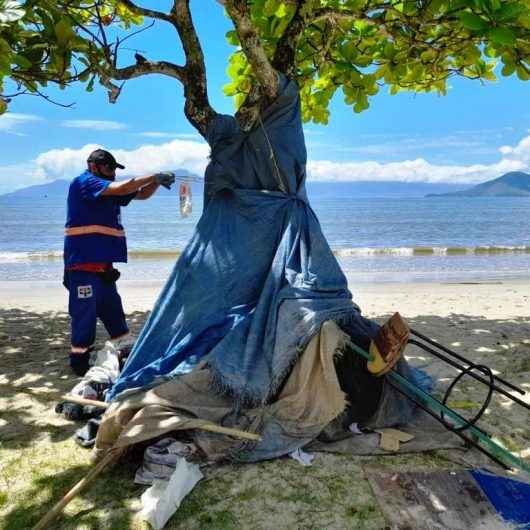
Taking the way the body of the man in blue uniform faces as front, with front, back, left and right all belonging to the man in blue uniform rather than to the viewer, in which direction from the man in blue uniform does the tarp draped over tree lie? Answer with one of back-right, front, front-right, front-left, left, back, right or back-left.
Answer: front-right

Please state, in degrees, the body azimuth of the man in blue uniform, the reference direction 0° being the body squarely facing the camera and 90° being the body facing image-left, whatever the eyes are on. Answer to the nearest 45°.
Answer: approximately 270°

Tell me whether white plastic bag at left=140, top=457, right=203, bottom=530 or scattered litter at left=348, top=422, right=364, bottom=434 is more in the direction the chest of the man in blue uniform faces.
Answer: the scattered litter

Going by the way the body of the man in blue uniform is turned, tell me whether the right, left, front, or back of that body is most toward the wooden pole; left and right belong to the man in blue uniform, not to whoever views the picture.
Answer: right

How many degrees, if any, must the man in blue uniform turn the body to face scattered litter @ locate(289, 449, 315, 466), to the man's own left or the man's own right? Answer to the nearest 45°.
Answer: approximately 45° to the man's own right

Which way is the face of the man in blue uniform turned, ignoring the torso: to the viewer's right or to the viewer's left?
to the viewer's right

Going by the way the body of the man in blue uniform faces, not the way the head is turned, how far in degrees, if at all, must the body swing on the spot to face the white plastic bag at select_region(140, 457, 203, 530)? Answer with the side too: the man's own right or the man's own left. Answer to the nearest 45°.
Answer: approximately 90° to the man's own right
